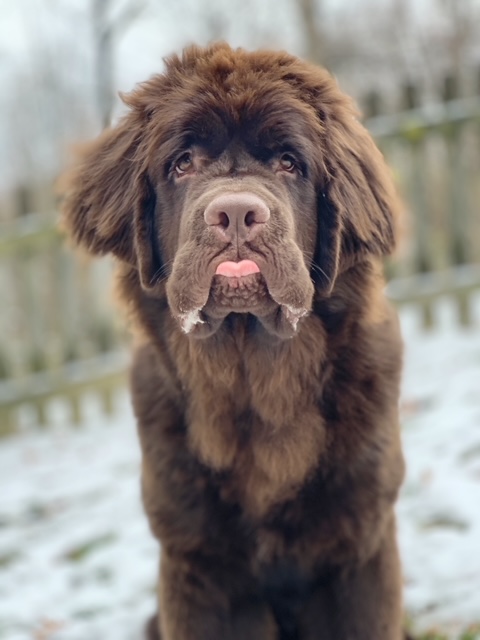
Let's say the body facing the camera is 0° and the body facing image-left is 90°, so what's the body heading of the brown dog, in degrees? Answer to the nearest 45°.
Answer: approximately 0°

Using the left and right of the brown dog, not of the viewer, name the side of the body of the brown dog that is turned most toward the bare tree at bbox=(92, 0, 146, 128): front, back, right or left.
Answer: back

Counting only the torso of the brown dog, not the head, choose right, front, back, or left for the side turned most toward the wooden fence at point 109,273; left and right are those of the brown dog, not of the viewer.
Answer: back

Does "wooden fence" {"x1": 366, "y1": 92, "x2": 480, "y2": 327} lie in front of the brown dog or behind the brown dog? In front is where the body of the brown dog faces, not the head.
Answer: behind
